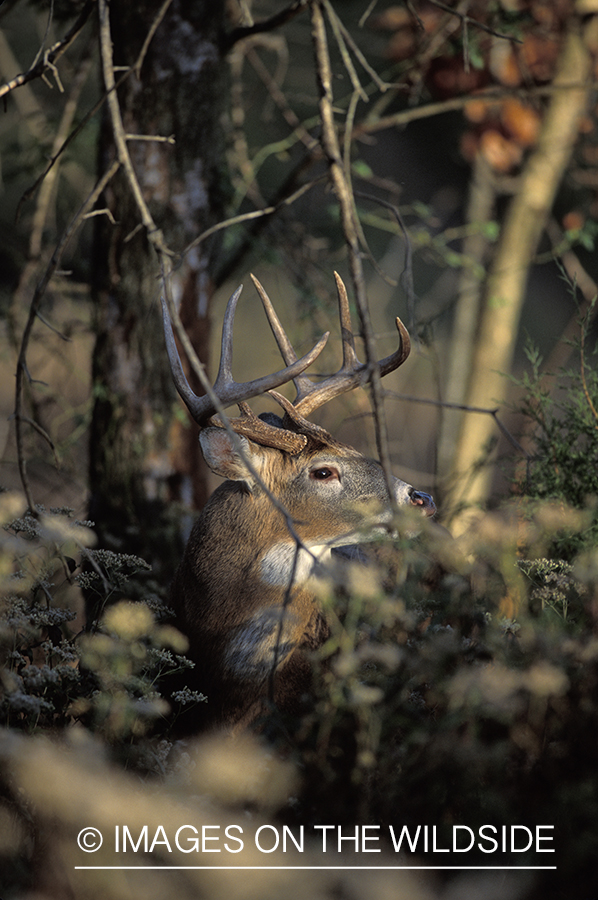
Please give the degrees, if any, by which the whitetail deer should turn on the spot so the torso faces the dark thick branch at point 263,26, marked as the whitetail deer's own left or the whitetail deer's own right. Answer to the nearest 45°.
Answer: approximately 135° to the whitetail deer's own left

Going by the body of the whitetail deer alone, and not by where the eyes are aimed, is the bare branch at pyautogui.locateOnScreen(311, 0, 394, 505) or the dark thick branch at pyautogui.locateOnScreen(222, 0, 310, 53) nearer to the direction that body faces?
the bare branch

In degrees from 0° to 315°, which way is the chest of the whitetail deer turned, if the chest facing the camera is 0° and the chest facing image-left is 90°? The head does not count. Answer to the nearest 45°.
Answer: approximately 315°
